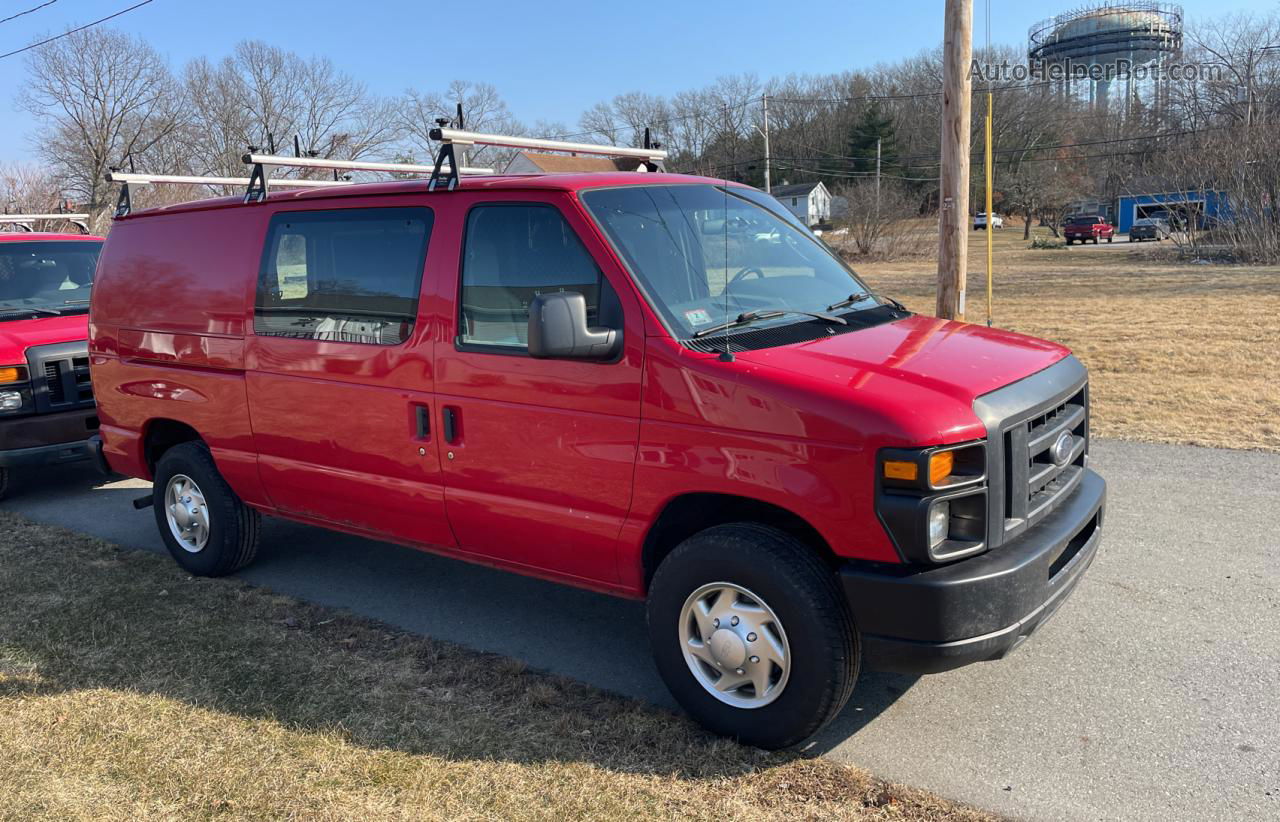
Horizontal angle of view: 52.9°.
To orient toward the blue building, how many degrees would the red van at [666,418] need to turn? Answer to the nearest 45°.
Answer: approximately 90° to its left

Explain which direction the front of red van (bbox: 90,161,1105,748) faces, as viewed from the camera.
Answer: facing the viewer and to the right of the viewer

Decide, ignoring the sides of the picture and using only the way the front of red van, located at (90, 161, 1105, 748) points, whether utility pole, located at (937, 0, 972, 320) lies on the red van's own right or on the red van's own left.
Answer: on the red van's own left

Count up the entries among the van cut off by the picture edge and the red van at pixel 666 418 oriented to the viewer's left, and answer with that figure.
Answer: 0
